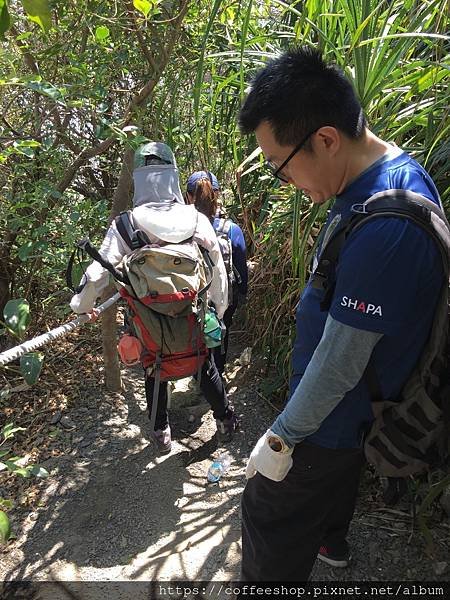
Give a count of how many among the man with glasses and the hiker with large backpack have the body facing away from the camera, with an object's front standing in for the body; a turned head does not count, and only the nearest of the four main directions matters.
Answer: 1

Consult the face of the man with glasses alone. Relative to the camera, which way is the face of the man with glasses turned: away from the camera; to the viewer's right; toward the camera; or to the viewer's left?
to the viewer's left

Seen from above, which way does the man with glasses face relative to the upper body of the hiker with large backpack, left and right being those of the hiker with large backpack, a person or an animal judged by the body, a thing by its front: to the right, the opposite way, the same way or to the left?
to the left

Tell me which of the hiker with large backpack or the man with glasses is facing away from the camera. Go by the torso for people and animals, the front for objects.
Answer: the hiker with large backpack

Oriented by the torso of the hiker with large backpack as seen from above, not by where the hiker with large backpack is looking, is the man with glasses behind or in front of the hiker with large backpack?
behind

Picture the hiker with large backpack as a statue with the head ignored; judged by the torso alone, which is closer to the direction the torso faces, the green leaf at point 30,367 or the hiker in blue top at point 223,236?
the hiker in blue top

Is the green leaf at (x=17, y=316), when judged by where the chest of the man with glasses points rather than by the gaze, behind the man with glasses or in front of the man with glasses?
in front

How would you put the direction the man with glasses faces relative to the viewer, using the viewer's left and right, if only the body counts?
facing to the left of the viewer

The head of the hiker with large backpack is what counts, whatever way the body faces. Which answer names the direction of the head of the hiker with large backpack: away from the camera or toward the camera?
away from the camera

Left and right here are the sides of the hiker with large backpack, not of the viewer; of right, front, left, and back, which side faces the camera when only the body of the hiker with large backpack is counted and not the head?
back

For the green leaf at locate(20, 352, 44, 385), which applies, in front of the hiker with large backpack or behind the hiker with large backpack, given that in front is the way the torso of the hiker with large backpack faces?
behind
